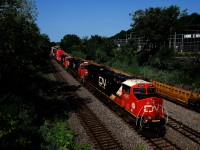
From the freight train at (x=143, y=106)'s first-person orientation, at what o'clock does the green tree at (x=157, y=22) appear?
The green tree is roughly at 8 o'clock from the freight train.

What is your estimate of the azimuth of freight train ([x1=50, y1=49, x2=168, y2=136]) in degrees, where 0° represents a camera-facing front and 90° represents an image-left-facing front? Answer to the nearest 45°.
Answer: approximately 315°

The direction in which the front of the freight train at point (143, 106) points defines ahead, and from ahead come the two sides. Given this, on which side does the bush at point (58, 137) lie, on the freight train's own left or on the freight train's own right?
on the freight train's own right

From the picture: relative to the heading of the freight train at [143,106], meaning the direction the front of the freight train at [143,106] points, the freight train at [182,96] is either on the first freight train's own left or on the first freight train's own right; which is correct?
on the first freight train's own left

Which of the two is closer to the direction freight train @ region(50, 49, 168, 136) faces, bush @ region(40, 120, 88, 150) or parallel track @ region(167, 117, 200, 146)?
the parallel track

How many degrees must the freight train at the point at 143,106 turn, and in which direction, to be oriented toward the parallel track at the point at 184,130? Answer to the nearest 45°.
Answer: approximately 45° to its left
